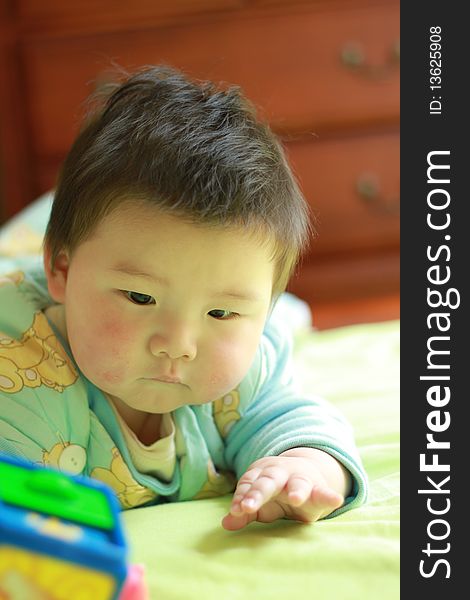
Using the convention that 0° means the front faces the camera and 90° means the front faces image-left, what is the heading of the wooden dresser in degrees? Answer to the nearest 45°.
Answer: approximately 0°
